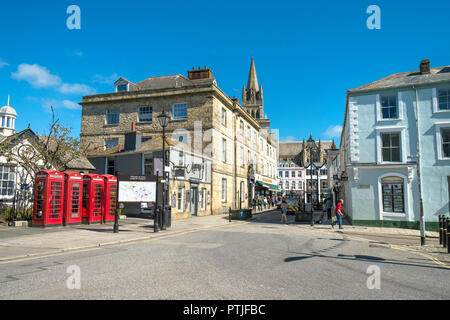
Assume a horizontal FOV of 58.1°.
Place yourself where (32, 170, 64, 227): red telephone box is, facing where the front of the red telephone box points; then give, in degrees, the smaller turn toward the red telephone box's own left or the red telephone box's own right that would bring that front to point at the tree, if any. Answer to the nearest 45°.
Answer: approximately 135° to the red telephone box's own left

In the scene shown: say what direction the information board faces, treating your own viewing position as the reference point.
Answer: facing the viewer

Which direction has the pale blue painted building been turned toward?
toward the camera

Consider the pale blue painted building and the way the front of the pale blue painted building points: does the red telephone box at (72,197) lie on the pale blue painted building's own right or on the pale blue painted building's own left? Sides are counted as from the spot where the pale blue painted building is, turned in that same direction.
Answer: on the pale blue painted building's own right

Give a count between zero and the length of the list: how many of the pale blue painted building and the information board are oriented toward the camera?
2

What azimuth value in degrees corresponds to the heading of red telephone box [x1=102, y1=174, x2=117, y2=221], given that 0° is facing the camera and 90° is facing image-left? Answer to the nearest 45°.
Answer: approximately 315°

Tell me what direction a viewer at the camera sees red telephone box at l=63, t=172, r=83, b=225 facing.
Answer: facing the viewer and to the right of the viewer

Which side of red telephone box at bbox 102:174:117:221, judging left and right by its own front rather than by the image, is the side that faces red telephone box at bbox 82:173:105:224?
right

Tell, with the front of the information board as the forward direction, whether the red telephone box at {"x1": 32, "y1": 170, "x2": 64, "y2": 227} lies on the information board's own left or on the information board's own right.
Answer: on the information board's own right

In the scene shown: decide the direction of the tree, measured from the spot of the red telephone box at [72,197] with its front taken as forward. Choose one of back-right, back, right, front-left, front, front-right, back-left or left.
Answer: back
